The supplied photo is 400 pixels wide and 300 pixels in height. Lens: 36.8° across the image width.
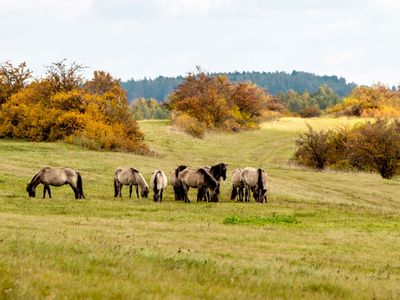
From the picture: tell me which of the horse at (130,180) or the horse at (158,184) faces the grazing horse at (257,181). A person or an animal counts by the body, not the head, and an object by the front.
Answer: the horse at (130,180)

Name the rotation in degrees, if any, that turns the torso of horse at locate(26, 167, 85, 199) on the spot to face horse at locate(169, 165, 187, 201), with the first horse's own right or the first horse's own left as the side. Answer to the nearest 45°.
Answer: approximately 180°

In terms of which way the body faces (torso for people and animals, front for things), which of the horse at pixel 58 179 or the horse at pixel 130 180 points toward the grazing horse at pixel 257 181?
the horse at pixel 130 180

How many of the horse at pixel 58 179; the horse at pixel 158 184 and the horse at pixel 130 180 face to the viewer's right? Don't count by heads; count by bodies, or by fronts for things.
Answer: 1

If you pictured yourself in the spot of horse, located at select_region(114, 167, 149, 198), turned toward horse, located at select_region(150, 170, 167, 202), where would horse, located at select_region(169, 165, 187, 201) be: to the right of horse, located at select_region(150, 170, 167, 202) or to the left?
left

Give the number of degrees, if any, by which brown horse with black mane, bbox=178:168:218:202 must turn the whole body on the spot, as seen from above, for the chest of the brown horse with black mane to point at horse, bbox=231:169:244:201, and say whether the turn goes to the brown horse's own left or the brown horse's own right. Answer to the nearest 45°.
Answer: approximately 45° to the brown horse's own left

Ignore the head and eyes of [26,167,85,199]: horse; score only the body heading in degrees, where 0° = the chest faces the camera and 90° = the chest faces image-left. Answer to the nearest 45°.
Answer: approximately 90°

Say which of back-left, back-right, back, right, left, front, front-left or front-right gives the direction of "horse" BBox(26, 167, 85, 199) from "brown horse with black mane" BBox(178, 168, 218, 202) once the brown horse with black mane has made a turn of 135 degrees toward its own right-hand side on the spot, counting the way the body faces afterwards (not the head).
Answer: front-right

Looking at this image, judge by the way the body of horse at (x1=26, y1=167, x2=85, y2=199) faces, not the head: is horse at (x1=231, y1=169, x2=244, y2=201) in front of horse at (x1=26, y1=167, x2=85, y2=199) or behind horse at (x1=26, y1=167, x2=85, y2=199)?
behind

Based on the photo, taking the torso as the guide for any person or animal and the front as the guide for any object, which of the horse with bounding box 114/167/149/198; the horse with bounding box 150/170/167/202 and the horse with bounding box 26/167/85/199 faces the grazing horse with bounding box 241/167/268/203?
the horse with bounding box 114/167/149/198

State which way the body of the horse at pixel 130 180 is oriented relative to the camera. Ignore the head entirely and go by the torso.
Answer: to the viewer's right
